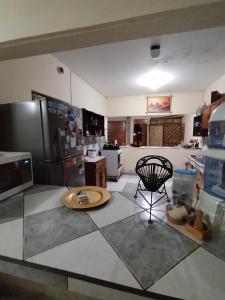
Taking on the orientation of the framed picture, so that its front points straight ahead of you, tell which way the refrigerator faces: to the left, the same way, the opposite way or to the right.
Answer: to the left

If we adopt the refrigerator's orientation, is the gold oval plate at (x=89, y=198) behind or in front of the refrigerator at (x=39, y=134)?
in front

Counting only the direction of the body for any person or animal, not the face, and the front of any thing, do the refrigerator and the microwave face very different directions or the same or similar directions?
same or similar directions

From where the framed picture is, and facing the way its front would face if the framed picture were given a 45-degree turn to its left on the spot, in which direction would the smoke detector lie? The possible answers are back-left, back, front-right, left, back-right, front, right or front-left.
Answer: front-right

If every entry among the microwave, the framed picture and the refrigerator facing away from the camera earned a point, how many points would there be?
0

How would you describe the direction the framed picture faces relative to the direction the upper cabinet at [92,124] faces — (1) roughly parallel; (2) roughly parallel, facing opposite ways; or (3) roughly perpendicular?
roughly perpendicular

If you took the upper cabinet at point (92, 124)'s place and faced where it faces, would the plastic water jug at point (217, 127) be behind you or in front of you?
in front

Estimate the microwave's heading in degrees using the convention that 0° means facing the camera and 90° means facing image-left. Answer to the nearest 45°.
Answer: approximately 315°

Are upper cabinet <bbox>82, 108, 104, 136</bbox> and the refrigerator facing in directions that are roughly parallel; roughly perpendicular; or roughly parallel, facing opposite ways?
roughly parallel

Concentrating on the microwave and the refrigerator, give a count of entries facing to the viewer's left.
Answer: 0

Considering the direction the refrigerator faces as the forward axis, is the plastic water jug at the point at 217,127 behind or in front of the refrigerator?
in front

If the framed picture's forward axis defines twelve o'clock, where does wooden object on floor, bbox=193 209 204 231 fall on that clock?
The wooden object on floor is roughly at 12 o'clock from the framed picture.

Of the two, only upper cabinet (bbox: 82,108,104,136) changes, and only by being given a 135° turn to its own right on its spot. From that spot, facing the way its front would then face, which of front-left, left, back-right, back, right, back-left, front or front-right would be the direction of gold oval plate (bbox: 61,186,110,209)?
left

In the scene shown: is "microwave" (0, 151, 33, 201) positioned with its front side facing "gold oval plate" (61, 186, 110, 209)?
yes

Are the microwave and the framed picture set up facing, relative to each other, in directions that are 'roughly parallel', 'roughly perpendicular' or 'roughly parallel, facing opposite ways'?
roughly perpendicular

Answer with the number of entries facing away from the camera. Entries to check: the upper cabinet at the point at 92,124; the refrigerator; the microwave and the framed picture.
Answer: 0

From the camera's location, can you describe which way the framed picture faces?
facing the viewer
